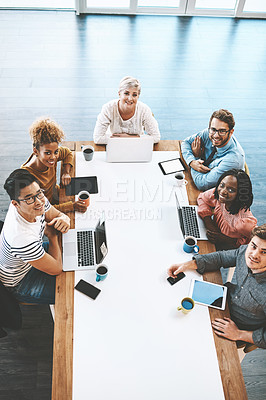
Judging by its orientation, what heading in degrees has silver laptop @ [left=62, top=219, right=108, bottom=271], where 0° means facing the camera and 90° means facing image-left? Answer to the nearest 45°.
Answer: approximately 90°

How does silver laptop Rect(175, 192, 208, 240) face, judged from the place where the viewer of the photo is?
facing to the right of the viewer

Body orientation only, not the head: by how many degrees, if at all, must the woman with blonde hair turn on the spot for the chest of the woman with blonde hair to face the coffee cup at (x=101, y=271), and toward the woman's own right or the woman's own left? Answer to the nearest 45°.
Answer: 0° — they already face it

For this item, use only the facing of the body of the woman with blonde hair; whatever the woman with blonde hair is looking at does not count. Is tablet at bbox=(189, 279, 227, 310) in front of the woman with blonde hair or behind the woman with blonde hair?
in front

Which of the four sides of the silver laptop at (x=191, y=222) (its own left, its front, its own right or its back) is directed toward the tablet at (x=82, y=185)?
back

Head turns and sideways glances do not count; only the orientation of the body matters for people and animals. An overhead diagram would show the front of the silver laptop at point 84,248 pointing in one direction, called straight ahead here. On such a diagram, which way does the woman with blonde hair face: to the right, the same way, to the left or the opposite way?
to the left

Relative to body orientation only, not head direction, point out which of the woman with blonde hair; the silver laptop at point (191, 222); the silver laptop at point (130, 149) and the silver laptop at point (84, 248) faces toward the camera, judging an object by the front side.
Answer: the woman with blonde hair

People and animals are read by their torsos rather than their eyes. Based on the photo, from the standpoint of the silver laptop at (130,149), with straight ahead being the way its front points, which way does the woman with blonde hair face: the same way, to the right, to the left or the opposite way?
the opposite way

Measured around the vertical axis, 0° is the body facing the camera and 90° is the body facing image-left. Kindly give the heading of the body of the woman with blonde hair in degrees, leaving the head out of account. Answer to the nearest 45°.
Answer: approximately 0°

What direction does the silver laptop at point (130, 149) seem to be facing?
away from the camera

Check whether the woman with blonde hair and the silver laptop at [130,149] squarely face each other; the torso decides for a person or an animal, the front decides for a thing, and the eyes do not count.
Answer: yes
